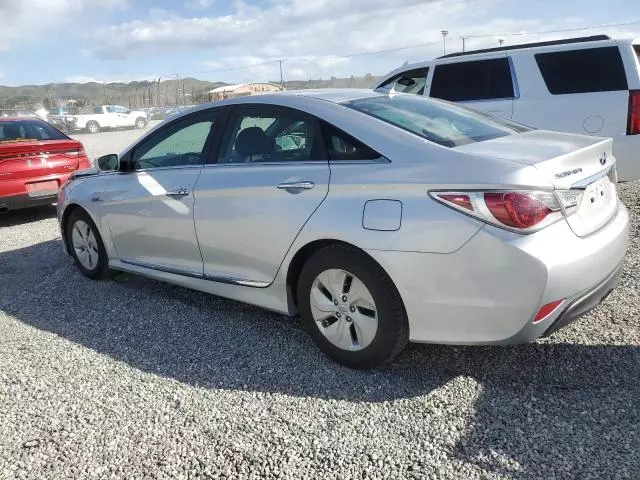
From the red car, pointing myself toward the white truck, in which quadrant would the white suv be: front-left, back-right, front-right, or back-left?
back-right

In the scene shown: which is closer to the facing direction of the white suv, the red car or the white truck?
the white truck

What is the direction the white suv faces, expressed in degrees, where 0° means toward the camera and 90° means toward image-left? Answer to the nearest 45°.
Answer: approximately 135°

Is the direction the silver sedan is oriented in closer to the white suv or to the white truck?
the white truck

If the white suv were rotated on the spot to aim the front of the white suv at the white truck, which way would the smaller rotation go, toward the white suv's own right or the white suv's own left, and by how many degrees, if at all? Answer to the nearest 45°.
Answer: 0° — it already faces it

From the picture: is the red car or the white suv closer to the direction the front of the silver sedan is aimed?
the red car

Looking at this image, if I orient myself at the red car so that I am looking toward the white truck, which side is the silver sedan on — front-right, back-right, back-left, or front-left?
back-right

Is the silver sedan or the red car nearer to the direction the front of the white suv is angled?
the red car

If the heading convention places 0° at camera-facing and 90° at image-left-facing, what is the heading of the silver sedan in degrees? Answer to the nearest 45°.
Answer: approximately 135°

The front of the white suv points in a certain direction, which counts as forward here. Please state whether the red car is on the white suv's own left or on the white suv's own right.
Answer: on the white suv's own left
